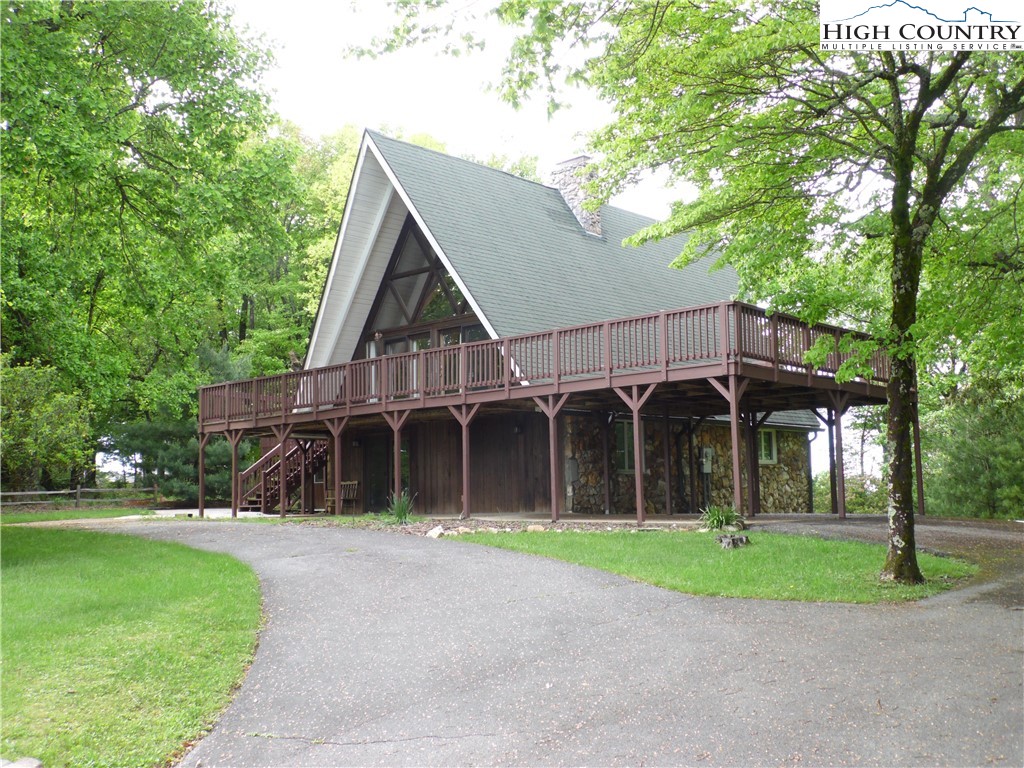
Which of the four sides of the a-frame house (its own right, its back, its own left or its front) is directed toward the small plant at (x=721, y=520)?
left

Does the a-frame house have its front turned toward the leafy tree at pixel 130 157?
yes

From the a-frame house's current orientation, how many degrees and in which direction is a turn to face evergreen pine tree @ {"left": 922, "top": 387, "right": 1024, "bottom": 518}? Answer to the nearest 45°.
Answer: approximately 135° to its left

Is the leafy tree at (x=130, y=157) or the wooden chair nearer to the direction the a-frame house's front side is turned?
the wooden chair

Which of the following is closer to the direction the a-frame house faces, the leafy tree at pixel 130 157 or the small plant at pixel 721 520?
the leafy tree

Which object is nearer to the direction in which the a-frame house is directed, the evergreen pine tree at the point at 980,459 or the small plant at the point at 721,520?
the small plant

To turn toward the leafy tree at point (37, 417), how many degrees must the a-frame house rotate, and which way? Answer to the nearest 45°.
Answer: approximately 45° to its right

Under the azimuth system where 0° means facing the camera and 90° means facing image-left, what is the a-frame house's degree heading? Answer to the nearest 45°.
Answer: approximately 45°
